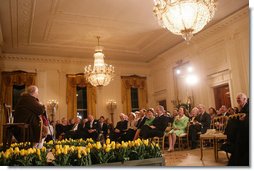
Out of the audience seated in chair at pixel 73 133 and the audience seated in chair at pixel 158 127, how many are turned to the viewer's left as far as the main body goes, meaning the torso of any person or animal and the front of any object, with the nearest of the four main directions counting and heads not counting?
2

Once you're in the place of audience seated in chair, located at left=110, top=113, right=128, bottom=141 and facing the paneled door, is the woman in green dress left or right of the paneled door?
right

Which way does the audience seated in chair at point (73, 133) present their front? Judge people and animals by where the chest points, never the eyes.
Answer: to the viewer's left

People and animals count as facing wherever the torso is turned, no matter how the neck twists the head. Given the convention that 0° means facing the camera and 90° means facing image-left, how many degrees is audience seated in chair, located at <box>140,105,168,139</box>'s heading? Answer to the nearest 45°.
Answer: approximately 90°

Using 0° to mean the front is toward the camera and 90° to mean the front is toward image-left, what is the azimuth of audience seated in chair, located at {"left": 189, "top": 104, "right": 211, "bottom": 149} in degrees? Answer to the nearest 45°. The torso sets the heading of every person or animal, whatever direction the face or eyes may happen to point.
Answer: approximately 45°

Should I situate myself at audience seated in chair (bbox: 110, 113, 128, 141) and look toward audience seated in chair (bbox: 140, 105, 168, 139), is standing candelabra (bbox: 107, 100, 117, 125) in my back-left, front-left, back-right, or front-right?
back-left

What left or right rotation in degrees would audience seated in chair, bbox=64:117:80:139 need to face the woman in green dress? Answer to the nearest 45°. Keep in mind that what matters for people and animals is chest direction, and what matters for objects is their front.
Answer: approximately 135° to their left

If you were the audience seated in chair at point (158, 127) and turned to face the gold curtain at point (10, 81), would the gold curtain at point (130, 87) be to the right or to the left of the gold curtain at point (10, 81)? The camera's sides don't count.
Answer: right
